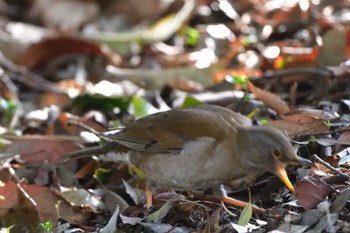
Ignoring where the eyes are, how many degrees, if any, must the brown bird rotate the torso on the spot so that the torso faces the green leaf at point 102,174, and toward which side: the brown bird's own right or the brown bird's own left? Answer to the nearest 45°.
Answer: approximately 135° to the brown bird's own left

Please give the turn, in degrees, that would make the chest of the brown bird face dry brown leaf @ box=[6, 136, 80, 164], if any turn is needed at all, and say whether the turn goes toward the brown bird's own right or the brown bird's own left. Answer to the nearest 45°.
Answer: approximately 135° to the brown bird's own left

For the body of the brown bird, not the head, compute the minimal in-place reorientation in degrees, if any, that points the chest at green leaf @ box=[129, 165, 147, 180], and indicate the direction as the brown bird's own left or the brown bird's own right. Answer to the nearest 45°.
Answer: approximately 135° to the brown bird's own left

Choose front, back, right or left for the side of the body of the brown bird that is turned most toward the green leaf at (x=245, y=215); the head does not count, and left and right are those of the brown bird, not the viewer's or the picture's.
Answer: right

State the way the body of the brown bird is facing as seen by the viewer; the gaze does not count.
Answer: to the viewer's right

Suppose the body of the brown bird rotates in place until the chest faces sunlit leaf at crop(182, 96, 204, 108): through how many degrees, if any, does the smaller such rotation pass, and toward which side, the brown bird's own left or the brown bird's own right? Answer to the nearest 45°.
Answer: approximately 90° to the brown bird's own left

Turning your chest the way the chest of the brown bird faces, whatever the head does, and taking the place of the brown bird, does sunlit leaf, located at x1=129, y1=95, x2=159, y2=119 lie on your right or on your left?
on your left

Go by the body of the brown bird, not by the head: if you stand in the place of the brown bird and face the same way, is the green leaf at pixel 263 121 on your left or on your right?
on your left

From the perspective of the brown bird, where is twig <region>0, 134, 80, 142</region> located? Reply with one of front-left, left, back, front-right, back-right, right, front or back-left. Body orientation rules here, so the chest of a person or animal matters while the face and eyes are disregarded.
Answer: back-left

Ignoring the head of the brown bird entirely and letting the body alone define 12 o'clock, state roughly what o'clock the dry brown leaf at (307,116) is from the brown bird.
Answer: The dry brown leaf is roughly at 11 o'clock from the brown bird.
